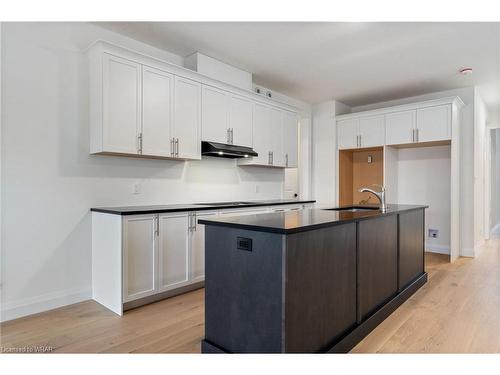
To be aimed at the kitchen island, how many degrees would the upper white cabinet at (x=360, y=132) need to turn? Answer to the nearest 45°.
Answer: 0° — it already faces it

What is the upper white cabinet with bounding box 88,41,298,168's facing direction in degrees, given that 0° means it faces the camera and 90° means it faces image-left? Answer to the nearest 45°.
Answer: approximately 315°

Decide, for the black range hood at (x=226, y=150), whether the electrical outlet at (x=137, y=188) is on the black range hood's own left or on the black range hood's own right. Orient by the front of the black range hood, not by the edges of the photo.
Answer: on the black range hood's own right

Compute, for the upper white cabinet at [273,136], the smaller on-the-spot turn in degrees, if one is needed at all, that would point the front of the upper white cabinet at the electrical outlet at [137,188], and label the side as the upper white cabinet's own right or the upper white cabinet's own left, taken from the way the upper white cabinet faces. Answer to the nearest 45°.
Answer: approximately 90° to the upper white cabinet's own right

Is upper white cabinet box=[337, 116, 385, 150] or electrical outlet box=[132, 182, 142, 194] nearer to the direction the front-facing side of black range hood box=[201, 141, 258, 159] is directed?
the upper white cabinet

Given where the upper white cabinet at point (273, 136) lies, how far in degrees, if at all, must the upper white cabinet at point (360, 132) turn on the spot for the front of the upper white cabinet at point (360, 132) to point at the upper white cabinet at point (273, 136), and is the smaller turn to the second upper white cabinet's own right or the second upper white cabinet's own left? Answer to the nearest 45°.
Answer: approximately 45° to the second upper white cabinet's own right

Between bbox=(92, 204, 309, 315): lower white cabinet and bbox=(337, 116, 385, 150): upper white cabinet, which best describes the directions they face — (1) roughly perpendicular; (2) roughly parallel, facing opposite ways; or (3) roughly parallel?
roughly perpendicular

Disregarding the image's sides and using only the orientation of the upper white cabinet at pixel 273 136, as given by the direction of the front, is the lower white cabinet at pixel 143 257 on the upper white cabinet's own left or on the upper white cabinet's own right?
on the upper white cabinet's own right

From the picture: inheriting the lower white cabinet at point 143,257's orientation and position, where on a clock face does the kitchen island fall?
The kitchen island is roughly at 12 o'clock from the lower white cabinet.

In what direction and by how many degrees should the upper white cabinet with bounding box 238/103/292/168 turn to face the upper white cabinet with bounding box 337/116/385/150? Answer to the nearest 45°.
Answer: approximately 90° to its left

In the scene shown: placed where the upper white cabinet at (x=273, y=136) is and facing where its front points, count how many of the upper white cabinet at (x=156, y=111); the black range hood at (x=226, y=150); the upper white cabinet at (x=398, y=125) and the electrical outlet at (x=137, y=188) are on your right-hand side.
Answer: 3

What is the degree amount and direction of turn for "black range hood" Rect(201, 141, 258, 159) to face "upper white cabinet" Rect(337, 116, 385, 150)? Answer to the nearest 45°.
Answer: approximately 90° to its left
